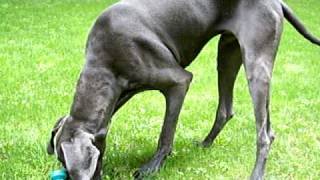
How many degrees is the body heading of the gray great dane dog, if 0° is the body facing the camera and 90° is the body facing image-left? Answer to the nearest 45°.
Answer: approximately 90°

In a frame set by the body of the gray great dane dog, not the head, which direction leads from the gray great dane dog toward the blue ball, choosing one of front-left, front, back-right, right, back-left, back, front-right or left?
front-left
